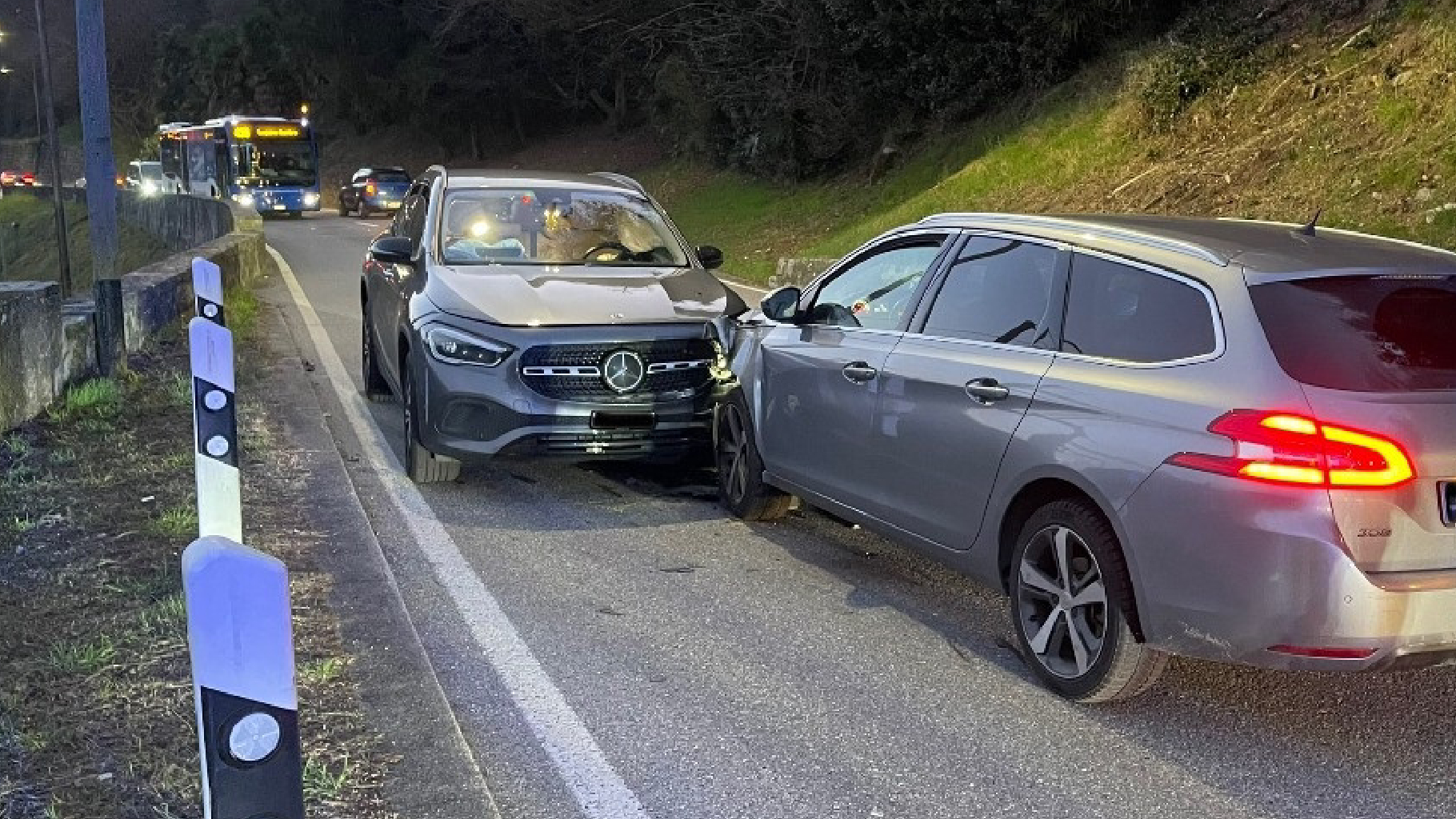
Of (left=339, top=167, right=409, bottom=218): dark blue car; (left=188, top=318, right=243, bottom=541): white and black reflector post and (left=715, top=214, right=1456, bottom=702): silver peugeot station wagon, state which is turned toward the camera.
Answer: the white and black reflector post

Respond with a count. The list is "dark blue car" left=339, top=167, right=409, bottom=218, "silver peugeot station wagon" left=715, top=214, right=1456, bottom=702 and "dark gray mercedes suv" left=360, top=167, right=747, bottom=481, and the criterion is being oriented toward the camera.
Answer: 1

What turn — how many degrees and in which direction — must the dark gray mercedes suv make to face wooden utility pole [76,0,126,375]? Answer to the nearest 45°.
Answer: approximately 135° to its right

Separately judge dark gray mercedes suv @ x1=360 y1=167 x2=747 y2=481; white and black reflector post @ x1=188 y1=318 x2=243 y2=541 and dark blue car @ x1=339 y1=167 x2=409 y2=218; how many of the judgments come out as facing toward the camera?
2

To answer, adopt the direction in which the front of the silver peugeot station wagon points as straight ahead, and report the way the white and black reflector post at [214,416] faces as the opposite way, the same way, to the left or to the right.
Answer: the opposite way

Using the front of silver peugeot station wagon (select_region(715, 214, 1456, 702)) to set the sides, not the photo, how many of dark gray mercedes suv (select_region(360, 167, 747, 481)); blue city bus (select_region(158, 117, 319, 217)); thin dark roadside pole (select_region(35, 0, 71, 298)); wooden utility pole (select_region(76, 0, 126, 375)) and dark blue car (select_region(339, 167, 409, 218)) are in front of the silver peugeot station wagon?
5

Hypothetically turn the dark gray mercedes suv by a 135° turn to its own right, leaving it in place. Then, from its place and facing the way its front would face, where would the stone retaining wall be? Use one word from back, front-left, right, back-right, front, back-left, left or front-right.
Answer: front

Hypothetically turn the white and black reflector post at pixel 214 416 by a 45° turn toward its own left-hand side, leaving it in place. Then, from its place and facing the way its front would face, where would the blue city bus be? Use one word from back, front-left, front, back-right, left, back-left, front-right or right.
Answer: back-left

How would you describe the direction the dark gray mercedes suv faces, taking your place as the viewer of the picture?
facing the viewer

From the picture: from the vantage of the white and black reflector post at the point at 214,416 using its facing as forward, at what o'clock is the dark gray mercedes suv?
The dark gray mercedes suv is roughly at 8 o'clock from the white and black reflector post.

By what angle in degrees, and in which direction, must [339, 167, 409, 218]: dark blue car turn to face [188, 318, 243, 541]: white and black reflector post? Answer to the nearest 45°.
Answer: approximately 135° to its left

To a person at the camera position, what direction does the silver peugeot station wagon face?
facing away from the viewer and to the left of the viewer

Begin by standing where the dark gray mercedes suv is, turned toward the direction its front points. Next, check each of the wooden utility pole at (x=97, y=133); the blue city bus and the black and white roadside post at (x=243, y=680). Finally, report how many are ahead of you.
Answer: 1

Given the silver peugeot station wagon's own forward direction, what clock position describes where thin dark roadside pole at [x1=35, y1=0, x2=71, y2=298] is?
The thin dark roadside pole is roughly at 12 o'clock from the silver peugeot station wagon.

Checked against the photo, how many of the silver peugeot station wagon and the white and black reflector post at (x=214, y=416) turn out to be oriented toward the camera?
1
